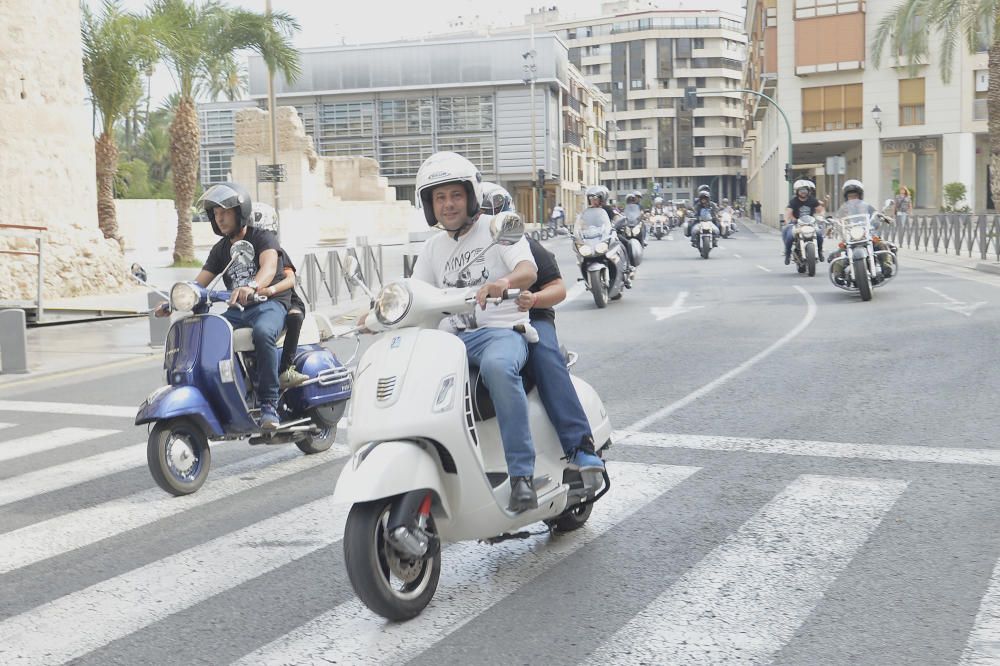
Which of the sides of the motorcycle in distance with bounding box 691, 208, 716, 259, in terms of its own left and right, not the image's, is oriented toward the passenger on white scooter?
front

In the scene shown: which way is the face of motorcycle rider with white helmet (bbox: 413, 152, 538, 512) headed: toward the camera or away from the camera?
toward the camera

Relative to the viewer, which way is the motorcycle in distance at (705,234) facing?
toward the camera

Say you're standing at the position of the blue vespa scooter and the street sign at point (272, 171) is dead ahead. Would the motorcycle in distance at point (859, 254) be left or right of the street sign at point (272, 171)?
right

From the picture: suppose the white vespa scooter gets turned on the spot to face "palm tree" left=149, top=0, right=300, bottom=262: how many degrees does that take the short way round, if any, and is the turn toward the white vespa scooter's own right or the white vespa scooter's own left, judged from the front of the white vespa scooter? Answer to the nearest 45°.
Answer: approximately 135° to the white vespa scooter's own right

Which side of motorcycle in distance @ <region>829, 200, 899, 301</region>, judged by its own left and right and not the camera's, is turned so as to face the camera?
front

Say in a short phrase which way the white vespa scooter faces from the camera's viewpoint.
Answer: facing the viewer and to the left of the viewer

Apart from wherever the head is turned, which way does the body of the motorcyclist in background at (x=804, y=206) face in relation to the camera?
toward the camera
